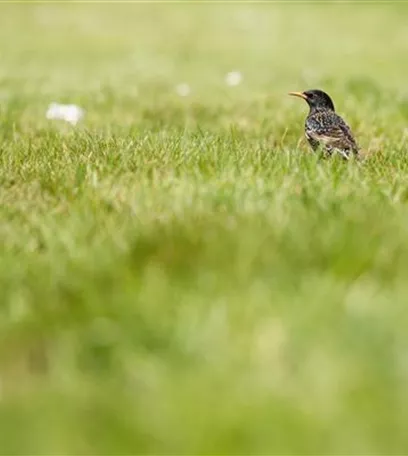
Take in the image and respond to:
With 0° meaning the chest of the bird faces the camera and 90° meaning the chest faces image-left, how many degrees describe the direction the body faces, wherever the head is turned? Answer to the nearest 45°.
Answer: approximately 90°
